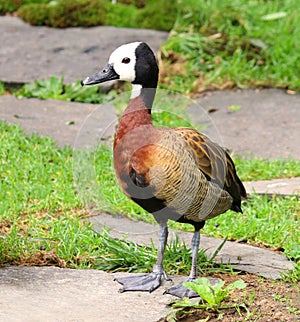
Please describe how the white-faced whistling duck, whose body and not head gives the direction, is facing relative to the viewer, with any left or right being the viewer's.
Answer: facing the viewer and to the left of the viewer
